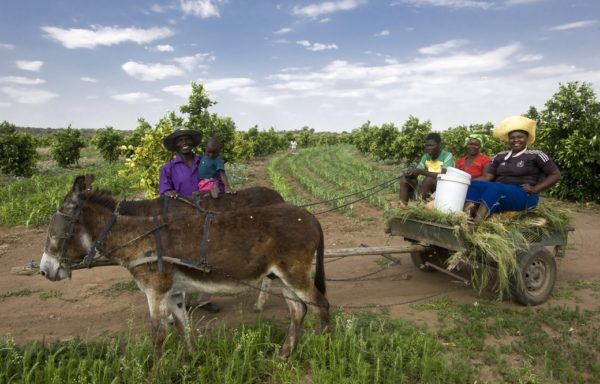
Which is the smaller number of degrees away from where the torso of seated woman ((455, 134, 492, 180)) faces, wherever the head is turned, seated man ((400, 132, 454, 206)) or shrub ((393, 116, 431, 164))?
the seated man

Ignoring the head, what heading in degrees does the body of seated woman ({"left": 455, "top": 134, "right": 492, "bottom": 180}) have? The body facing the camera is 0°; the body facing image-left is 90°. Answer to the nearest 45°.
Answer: approximately 45°

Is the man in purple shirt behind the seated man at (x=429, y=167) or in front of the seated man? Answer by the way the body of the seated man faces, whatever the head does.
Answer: in front

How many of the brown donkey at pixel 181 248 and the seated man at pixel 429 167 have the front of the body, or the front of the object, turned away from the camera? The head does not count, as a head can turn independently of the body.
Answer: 0

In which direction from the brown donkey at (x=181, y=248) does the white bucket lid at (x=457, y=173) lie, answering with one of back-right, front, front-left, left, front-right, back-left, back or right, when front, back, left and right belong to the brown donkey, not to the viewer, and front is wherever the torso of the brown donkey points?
back

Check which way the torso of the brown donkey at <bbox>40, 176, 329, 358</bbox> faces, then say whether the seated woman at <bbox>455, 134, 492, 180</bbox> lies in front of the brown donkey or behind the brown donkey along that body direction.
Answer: behind

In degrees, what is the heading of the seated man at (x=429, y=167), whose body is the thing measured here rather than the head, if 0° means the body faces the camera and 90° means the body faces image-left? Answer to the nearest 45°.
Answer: approximately 45°

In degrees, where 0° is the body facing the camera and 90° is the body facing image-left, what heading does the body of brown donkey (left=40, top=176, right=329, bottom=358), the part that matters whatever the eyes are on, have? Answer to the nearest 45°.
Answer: approximately 90°

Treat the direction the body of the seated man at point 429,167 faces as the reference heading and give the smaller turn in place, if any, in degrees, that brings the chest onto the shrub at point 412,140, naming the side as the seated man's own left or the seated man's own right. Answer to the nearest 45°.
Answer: approximately 135° to the seated man's own right

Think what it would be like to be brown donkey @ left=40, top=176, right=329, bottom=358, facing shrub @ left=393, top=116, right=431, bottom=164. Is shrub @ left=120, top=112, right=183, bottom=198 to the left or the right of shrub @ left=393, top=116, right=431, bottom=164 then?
left

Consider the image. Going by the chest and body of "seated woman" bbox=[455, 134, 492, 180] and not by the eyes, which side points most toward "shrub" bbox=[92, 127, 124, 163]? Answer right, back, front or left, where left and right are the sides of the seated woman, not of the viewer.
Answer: right
